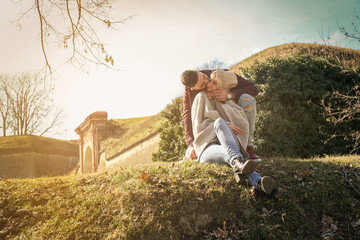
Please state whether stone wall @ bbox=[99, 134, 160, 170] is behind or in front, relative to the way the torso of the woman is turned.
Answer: behind

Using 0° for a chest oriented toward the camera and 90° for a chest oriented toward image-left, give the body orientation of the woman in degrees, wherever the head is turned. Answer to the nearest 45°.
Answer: approximately 315°

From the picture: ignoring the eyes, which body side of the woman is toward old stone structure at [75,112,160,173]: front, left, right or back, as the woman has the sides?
back

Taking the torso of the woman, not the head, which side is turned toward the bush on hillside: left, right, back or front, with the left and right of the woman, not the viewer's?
left

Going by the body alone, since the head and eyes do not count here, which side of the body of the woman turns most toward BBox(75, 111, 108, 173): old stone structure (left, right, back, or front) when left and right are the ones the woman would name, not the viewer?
back
